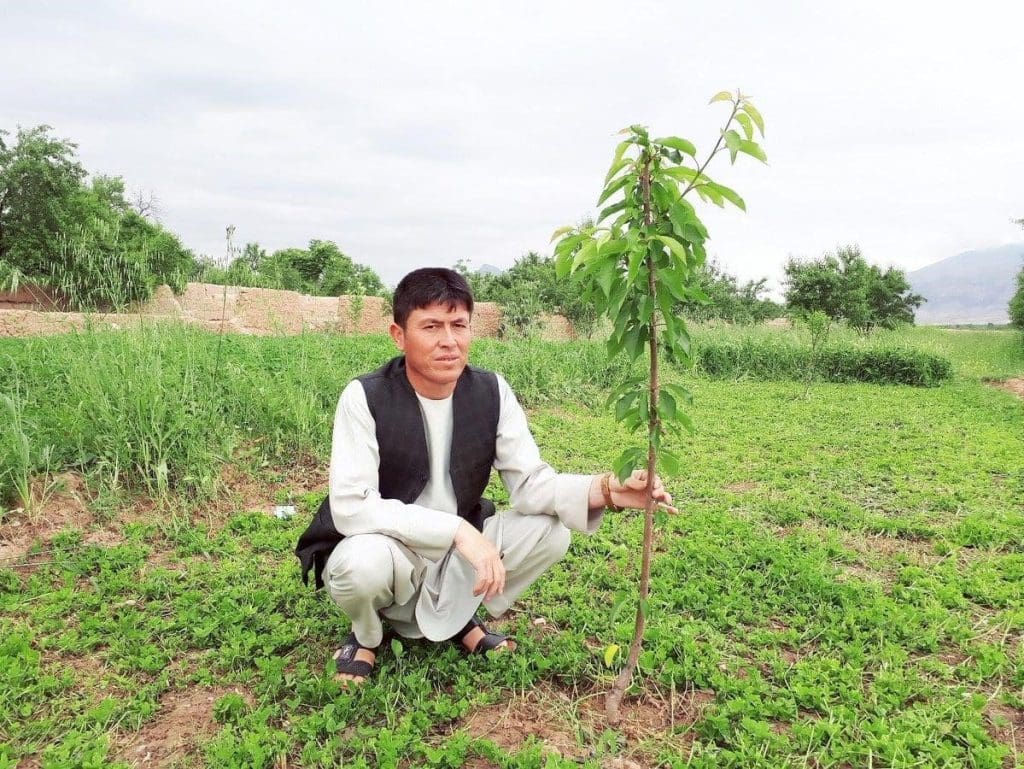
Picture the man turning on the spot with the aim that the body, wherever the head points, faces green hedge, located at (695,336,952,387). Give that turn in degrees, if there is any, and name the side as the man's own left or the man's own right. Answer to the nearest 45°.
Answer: approximately 90° to the man's own left

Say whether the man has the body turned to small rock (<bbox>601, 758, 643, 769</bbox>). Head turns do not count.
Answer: yes

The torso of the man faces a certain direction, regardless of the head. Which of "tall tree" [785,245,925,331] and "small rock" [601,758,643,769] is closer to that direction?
the small rock

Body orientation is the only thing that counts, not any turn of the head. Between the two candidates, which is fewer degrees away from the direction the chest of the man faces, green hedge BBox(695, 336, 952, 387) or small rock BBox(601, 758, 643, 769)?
the small rock

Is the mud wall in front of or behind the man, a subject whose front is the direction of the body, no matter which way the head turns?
behind

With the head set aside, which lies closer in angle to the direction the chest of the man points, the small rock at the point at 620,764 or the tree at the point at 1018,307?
the small rock

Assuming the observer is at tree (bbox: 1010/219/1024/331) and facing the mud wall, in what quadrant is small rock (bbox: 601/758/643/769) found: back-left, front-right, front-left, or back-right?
front-left

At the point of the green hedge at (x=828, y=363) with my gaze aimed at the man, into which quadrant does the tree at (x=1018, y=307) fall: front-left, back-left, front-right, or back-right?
back-left

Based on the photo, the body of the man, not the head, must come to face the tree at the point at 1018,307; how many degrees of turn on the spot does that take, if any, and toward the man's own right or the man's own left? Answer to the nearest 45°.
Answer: approximately 90° to the man's own left

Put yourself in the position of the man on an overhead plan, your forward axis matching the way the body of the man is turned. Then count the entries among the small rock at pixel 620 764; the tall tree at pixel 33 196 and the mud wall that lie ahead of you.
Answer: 1

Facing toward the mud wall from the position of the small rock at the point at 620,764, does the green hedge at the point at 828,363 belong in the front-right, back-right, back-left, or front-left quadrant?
front-right
